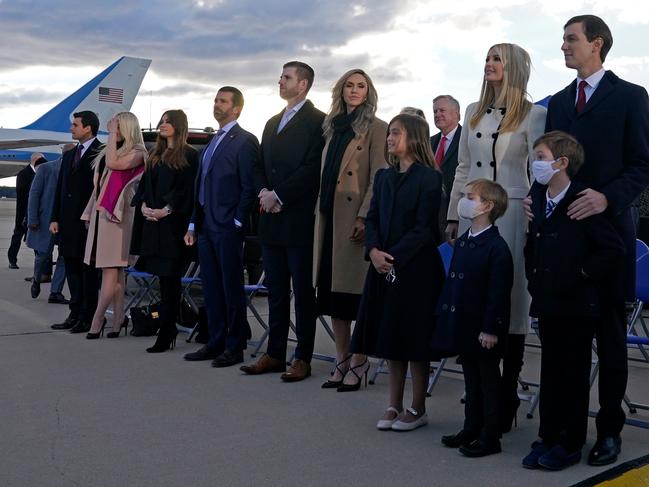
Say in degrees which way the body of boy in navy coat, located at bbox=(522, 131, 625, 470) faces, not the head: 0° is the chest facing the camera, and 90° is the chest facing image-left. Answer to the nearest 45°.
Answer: approximately 45°

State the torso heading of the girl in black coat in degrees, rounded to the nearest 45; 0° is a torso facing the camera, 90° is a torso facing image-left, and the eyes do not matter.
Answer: approximately 45°

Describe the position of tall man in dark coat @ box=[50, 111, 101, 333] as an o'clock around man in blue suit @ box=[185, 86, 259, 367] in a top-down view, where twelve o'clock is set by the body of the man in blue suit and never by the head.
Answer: The tall man in dark coat is roughly at 3 o'clock from the man in blue suit.

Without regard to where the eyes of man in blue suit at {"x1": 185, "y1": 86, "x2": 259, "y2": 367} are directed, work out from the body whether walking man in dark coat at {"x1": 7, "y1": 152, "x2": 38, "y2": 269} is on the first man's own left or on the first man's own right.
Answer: on the first man's own right

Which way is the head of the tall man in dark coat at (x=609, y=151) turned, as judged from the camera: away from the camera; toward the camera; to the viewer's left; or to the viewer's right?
to the viewer's left

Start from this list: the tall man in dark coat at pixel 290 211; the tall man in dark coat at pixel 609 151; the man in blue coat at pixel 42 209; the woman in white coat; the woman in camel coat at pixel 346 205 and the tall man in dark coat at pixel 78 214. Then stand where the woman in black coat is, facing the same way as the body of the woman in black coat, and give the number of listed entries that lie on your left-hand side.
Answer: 4

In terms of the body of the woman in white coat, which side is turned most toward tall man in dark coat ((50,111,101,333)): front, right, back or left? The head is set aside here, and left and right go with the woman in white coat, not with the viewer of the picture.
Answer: right

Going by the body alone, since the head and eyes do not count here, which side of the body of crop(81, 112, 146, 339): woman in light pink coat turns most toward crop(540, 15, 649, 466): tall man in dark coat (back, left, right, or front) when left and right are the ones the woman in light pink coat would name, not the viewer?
left

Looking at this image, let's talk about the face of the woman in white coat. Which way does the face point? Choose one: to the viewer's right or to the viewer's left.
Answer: to the viewer's left

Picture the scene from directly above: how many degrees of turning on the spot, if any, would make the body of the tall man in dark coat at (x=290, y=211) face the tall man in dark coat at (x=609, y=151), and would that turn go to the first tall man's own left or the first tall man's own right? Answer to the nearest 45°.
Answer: approximately 90° to the first tall man's own left

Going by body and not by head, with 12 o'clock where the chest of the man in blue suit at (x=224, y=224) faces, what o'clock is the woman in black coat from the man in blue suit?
The woman in black coat is roughly at 3 o'clock from the man in blue suit.

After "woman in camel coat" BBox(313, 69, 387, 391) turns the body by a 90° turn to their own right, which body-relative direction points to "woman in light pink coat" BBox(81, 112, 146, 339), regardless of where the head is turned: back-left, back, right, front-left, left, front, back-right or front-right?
front

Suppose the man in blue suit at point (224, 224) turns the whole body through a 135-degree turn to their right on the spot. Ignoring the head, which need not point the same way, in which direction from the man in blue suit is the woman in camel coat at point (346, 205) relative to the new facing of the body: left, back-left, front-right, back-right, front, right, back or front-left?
back-right
